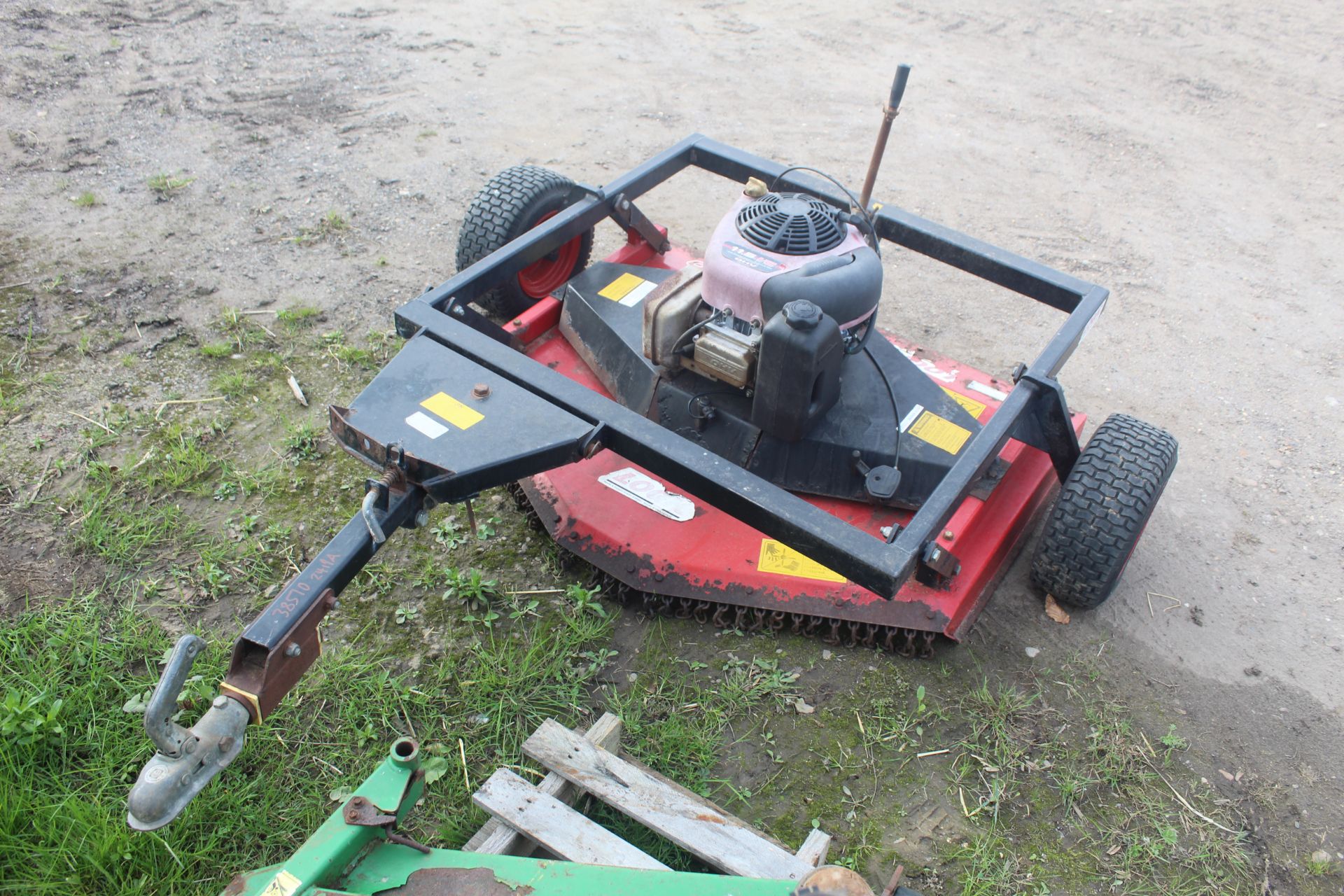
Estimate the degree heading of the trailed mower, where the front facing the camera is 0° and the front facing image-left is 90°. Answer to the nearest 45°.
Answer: approximately 45°

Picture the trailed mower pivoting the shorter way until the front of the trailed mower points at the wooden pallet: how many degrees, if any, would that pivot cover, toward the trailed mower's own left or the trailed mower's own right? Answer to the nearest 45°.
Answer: approximately 45° to the trailed mower's own left
